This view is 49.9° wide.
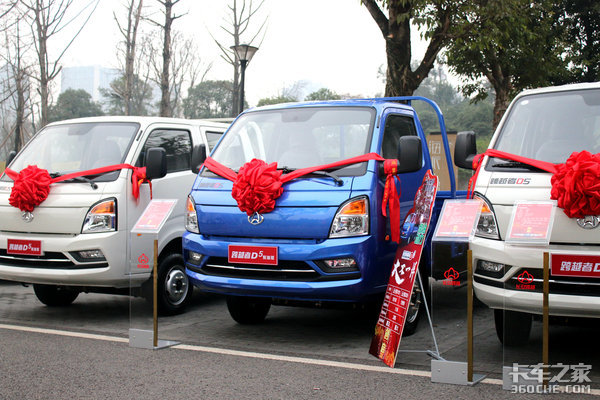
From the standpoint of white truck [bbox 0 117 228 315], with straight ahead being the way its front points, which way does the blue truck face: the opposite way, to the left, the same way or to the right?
the same way

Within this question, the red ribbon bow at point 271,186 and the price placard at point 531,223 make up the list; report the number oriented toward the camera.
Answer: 2

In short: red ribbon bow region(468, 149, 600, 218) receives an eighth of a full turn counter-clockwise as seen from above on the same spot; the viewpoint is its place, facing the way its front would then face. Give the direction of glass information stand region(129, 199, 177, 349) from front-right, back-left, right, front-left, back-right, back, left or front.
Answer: back-right

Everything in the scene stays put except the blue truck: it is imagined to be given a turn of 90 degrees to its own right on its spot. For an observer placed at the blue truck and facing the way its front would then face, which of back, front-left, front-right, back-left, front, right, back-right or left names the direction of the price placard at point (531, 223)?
back

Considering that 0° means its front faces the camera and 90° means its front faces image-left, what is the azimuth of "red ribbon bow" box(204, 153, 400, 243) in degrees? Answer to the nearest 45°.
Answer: approximately 0°

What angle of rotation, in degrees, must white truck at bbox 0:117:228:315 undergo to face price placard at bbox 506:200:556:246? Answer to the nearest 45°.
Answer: approximately 90° to its left

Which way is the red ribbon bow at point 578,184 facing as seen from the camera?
toward the camera

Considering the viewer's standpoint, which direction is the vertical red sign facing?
facing the viewer and to the left of the viewer

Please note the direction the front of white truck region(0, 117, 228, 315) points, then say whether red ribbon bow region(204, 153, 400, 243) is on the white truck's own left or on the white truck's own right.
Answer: on the white truck's own left

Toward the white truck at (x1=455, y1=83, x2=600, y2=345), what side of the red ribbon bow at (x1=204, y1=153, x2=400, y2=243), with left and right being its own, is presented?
left

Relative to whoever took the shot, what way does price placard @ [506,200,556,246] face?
facing the viewer

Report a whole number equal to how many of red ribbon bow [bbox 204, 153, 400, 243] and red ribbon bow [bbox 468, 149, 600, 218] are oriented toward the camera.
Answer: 2

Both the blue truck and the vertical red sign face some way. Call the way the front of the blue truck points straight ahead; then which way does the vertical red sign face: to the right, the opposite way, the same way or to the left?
the same way

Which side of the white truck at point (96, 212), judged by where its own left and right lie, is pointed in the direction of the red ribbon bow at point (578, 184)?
left

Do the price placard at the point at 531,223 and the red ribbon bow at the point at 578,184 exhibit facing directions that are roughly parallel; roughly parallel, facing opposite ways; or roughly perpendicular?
roughly parallel
